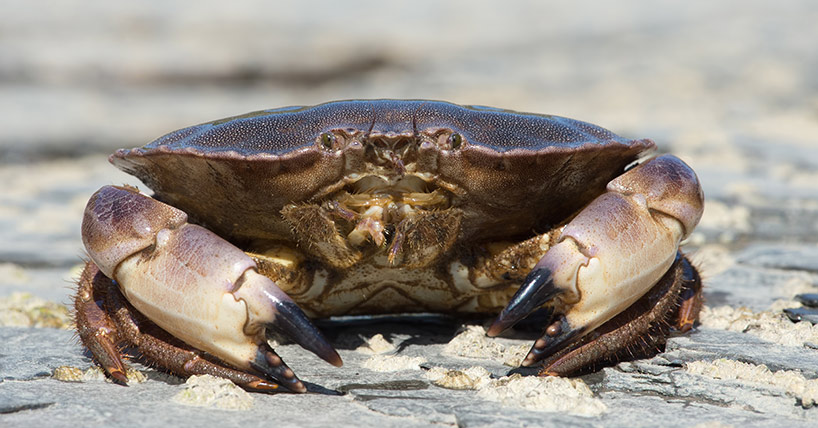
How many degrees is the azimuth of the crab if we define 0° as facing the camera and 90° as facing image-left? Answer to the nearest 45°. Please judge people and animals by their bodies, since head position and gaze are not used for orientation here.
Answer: approximately 0°
